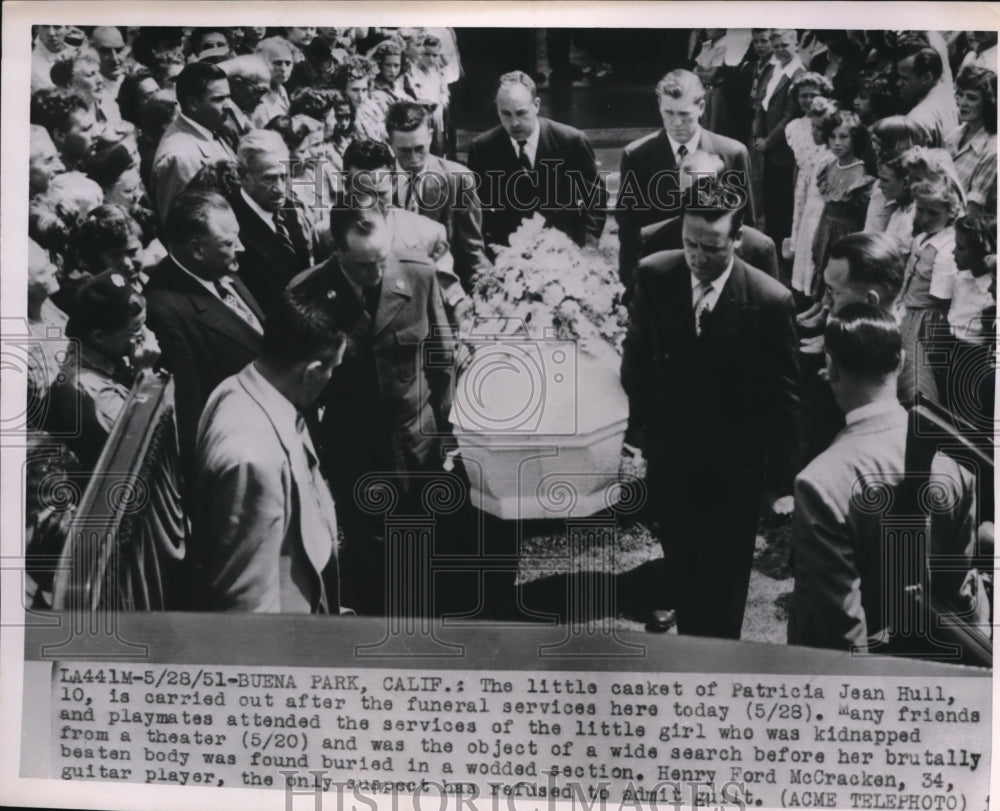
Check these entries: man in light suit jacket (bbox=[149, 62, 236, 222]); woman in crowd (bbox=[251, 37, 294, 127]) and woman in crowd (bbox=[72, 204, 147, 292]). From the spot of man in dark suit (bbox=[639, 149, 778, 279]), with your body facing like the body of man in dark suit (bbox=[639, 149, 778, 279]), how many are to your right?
3

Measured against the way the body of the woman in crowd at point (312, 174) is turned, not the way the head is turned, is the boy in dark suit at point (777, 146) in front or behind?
in front

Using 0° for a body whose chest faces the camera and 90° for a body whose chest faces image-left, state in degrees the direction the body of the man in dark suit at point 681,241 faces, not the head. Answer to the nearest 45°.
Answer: approximately 0°

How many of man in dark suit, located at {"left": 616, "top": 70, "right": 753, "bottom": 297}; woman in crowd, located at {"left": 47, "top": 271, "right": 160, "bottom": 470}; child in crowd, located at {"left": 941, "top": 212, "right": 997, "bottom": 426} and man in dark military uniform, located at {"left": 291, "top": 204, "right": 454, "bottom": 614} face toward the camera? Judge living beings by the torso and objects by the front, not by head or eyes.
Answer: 2

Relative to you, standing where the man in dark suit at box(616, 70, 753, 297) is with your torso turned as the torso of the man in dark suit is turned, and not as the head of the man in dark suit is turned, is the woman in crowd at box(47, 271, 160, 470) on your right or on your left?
on your right

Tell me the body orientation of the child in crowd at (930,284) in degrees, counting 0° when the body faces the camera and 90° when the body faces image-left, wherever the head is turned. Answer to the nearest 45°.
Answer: approximately 45°

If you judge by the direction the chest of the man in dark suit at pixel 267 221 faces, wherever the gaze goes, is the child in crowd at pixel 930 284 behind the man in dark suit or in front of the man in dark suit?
in front
